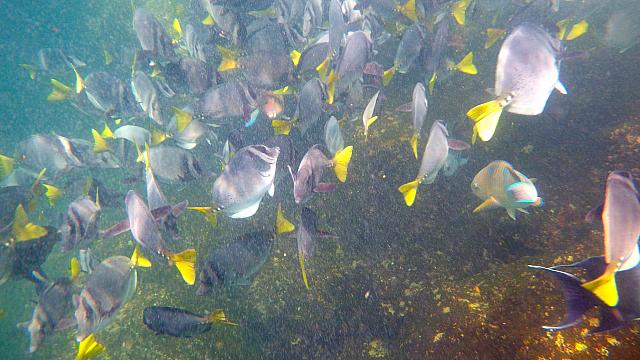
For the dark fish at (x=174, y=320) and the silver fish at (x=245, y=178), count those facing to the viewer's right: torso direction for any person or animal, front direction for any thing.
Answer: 1

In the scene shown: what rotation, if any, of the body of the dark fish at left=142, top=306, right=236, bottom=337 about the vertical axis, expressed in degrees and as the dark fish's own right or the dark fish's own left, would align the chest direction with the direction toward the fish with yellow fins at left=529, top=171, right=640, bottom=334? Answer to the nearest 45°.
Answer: approximately 135° to the dark fish's own left

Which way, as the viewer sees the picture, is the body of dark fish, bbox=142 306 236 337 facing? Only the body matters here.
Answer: to the viewer's left

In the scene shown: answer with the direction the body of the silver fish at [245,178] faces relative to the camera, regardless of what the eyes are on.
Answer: to the viewer's right

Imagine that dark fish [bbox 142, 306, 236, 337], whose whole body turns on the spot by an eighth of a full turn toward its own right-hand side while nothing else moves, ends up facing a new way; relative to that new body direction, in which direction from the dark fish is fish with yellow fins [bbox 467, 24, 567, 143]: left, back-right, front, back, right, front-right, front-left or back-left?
back-right

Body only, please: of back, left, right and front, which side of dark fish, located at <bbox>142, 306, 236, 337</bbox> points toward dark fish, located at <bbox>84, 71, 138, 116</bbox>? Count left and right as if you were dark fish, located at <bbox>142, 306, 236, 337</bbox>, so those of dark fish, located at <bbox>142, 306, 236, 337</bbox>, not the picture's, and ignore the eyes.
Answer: right

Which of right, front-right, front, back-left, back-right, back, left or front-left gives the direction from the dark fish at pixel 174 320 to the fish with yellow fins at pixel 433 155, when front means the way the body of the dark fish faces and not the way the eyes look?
back

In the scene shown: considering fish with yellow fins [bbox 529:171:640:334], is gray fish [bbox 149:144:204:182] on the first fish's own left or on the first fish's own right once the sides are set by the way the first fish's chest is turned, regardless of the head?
on the first fish's own left

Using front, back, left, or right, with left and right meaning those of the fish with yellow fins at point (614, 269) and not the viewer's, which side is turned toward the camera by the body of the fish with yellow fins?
back
